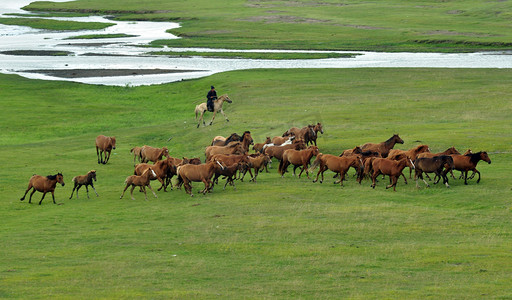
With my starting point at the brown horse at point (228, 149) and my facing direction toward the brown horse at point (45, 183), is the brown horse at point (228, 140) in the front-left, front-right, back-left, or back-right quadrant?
back-right

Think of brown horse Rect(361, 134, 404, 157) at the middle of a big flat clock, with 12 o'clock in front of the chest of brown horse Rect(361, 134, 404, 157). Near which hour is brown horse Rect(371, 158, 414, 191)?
brown horse Rect(371, 158, 414, 191) is roughly at 3 o'clock from brown horse Rect(361, 134, 404, 157).

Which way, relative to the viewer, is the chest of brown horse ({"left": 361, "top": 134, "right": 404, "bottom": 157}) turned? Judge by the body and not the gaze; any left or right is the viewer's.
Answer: facing to the right of the viewer
